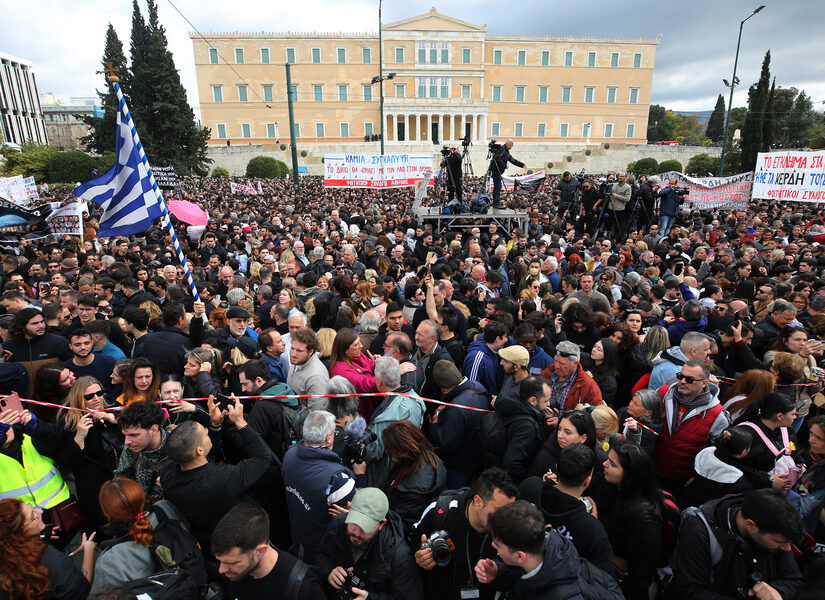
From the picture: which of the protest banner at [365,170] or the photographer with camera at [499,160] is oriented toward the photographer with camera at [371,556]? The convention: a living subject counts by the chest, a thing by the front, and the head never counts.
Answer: the protest banner

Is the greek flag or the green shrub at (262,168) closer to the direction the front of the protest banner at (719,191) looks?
the greek flag

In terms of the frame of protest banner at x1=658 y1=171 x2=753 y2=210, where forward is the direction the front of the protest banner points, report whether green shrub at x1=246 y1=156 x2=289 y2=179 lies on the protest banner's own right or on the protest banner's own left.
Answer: on the protest banner's own right

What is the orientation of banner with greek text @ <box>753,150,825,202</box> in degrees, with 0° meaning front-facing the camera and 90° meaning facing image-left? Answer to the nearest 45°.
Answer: approximately 0°
